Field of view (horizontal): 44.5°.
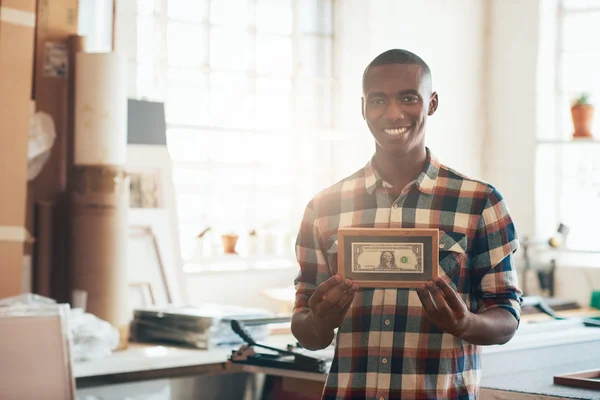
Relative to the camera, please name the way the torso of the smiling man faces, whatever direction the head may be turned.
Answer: toward the camera

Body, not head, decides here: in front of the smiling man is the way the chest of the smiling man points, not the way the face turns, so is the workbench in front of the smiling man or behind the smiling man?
behind

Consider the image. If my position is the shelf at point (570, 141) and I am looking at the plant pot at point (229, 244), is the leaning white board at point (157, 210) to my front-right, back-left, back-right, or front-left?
front-left

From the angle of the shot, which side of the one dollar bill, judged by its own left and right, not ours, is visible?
front

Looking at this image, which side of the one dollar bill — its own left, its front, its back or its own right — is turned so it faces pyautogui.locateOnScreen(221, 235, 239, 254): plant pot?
back

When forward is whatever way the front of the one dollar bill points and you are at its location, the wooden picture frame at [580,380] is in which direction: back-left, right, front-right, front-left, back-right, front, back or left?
back-left
